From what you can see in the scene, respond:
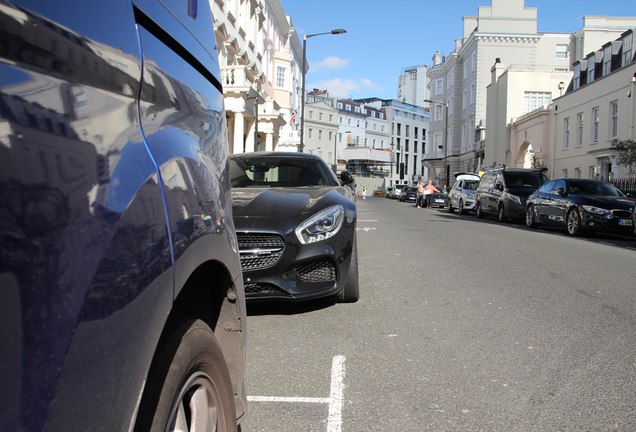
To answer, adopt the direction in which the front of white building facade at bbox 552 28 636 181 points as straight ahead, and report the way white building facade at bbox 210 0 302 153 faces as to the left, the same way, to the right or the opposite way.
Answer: the opposite way

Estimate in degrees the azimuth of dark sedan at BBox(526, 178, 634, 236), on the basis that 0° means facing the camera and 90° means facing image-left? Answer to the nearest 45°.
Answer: approximately 315°

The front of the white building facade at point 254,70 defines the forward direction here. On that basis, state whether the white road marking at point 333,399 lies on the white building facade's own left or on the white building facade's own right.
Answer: on the white building facade's own right

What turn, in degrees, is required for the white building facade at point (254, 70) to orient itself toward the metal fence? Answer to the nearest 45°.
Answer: approximately 45° to its right

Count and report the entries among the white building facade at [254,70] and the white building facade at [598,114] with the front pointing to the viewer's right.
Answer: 1

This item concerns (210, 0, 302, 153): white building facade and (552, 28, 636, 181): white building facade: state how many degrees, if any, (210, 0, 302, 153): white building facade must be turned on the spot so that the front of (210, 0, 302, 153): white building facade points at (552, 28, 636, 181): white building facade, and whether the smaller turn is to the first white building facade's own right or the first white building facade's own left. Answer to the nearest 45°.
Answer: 0° — it already faces it

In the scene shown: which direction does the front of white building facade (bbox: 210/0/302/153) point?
to the viewer's right

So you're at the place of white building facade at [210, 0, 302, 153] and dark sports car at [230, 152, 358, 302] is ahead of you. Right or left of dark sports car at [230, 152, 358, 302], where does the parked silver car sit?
left

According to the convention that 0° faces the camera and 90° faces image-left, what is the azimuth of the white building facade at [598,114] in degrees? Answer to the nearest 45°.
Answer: approximately 45°
